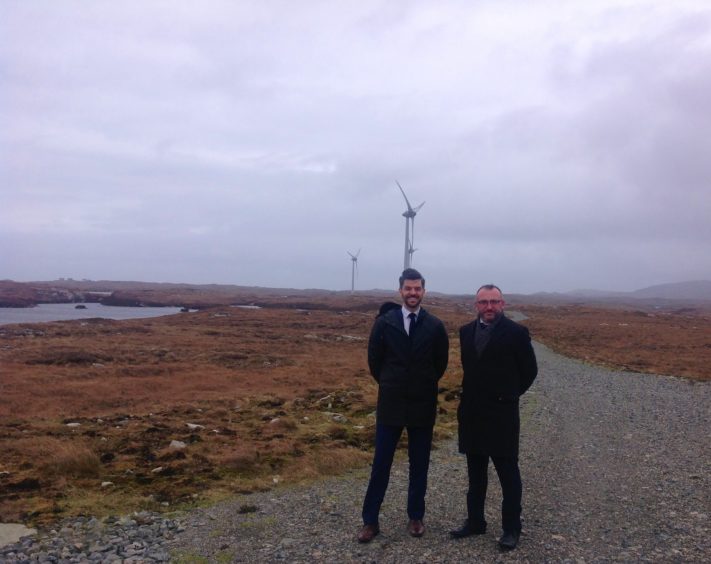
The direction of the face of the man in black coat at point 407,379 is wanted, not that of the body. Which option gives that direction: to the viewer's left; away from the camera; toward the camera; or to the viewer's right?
toward the camera

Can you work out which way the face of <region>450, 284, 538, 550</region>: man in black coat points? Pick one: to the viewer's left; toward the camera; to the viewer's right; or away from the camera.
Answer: toward the camera

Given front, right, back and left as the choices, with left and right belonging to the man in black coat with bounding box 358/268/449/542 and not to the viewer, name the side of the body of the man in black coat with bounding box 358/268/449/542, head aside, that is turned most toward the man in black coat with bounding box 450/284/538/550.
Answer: left

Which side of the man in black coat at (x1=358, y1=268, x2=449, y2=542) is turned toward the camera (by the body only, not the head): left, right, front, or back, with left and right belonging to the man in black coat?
front
